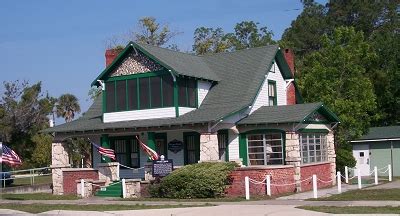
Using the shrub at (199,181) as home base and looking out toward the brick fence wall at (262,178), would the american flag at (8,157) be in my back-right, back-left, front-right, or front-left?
back-left

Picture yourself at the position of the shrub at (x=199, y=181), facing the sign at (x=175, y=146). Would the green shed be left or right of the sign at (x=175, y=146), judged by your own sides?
right

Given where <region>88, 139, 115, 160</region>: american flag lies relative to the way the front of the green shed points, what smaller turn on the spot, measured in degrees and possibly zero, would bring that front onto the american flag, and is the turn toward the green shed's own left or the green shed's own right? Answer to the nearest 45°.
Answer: approximately 45° to the green shed's own right

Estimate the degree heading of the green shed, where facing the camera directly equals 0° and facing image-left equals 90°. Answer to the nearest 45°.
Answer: approximately 0°

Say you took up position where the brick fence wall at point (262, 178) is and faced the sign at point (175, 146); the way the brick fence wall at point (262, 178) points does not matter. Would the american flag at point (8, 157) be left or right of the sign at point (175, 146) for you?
left
